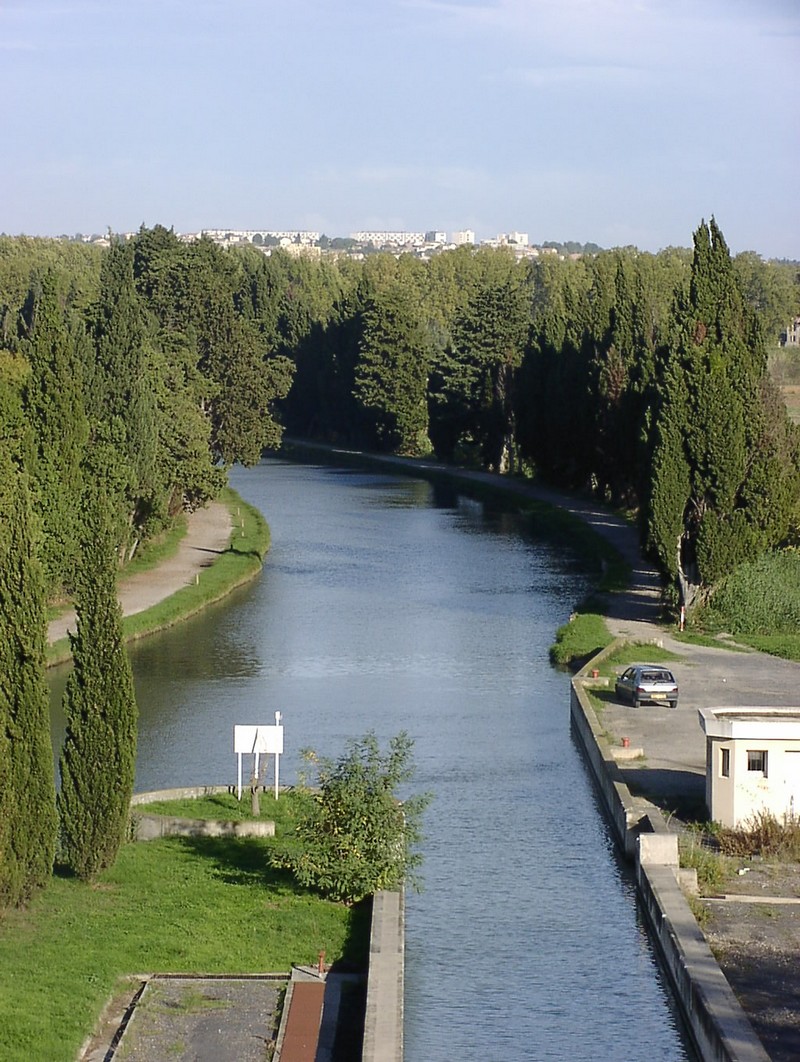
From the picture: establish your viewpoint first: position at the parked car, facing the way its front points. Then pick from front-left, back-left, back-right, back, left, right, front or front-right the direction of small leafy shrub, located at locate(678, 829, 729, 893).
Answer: back-left

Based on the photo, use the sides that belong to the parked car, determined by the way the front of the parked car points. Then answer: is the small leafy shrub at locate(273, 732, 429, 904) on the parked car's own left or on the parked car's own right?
on the parked car's own left

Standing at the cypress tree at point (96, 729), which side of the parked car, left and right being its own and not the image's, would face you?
left

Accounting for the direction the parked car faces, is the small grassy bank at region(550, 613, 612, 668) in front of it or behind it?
in front

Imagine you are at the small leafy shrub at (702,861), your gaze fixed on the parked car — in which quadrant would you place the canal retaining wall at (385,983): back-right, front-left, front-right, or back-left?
back-left

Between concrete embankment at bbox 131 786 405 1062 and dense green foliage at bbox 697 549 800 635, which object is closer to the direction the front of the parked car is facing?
the dense green foliage

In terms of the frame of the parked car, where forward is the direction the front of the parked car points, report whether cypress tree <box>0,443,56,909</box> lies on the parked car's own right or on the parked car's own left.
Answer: on the parked car's own left

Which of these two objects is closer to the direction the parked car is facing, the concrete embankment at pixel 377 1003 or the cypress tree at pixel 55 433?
the cypress tree

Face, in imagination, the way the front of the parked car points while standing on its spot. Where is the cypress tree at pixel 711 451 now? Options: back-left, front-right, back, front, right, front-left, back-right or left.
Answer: front-right

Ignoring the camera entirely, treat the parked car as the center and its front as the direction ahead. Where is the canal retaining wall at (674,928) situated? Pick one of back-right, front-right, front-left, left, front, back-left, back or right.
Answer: back-left

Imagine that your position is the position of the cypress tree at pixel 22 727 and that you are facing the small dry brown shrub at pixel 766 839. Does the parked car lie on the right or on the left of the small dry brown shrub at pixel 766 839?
left

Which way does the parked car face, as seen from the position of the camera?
facing away from the viewer and to the left of the viewer

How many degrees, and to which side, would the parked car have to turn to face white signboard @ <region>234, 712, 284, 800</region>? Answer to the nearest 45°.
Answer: approximately 90° to its left
